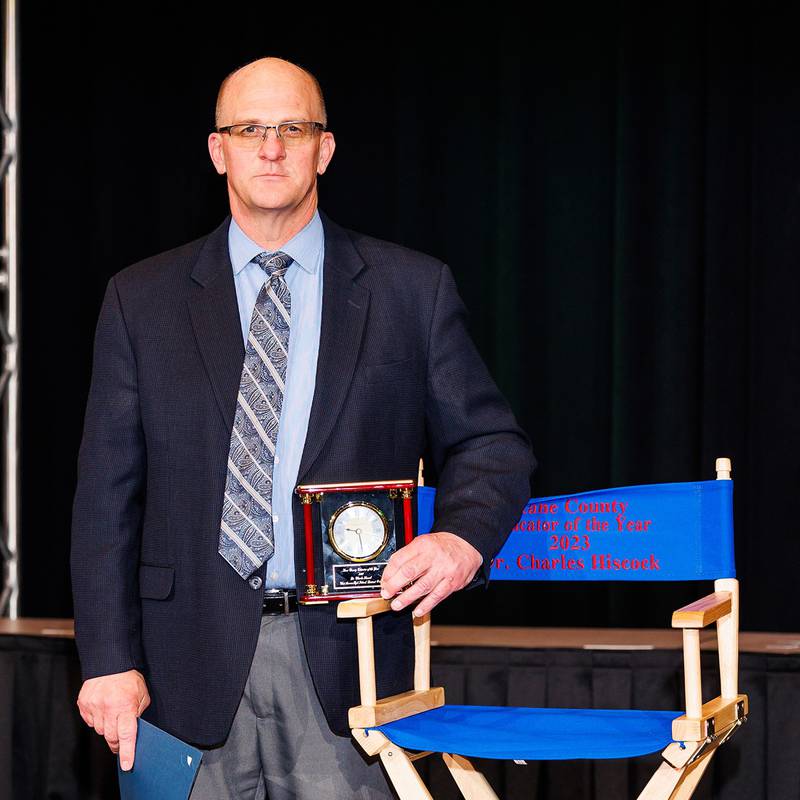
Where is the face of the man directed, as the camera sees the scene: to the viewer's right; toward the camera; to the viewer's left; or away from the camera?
toward the camera

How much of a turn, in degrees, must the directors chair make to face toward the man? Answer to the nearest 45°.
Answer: approximately 45° to its right

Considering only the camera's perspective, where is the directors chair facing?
facing the viewer

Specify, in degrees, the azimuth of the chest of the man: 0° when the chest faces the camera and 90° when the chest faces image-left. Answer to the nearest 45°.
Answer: approximately 0°

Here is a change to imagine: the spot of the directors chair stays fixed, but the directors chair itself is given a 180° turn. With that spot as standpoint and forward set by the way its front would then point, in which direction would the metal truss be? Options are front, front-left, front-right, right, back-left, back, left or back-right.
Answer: front-left

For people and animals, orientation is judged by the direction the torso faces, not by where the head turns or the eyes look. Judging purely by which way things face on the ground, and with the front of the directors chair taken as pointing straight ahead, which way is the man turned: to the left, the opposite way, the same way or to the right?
the same way

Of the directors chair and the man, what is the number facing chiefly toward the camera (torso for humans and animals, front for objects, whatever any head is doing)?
2

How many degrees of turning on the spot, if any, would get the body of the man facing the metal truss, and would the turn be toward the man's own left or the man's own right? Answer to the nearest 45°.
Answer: approximately 180°
